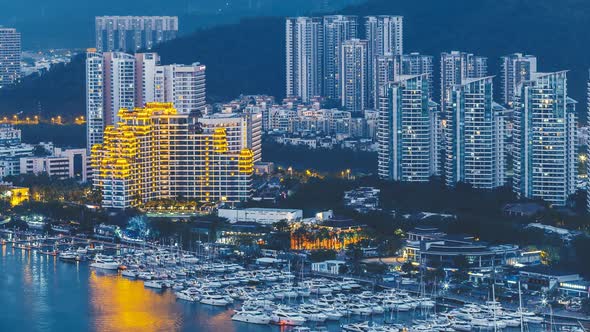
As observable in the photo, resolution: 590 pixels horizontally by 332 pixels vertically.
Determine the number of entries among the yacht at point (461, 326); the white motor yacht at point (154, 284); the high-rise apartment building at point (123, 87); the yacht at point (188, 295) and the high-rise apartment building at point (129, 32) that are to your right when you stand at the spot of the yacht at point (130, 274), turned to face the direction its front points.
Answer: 2

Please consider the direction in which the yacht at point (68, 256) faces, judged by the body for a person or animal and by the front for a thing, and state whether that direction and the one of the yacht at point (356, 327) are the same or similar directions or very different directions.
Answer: same or similar directions

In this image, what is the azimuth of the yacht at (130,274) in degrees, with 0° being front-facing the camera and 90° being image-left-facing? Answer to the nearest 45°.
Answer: approximately 90°

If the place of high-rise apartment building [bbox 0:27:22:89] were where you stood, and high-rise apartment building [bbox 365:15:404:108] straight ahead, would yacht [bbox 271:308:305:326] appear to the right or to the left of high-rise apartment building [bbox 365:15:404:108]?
right

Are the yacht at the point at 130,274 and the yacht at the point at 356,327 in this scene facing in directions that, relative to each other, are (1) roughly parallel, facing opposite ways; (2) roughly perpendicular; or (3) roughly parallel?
roughly parallel

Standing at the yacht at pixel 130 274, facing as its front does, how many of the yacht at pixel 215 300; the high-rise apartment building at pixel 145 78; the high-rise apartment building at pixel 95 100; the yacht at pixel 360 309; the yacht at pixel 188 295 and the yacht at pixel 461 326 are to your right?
2

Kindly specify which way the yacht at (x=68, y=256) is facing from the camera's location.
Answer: facing to the left of the viewer

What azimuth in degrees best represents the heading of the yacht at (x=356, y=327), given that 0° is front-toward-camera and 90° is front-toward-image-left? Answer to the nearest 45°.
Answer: approximately 90°

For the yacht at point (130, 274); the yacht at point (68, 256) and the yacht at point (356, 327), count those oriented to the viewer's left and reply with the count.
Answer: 3

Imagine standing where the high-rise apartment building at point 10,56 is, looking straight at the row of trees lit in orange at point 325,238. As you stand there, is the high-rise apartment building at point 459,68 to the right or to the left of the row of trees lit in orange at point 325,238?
left
